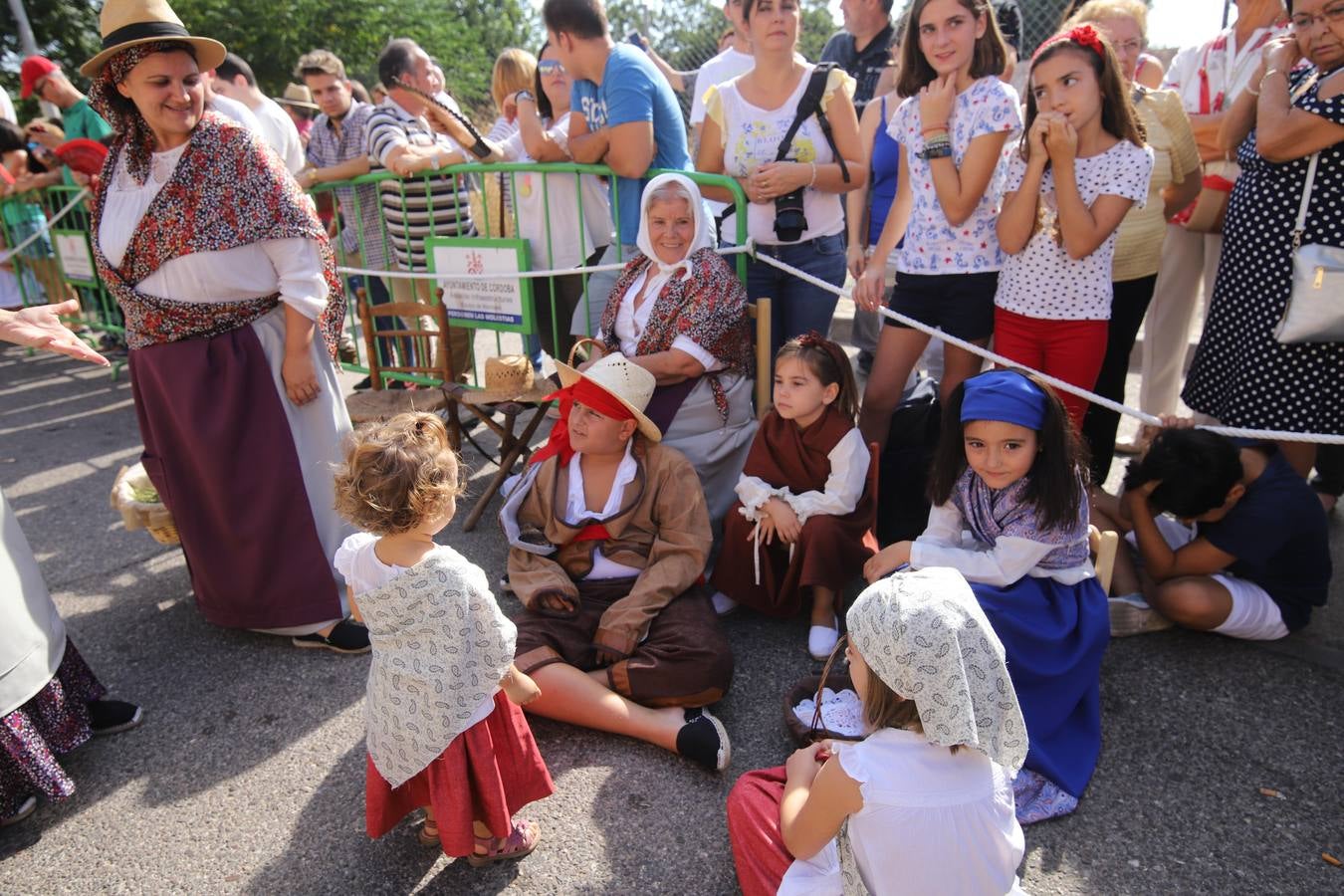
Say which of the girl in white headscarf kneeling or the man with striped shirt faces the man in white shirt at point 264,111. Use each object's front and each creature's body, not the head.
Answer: the girl in white headscarf kneeling

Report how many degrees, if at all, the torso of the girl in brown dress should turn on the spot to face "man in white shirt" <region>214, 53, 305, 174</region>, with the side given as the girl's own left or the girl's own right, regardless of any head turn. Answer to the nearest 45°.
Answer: approximately 90° to the girl's own right

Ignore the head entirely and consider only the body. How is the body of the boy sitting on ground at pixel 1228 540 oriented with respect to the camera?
to the viewer's left

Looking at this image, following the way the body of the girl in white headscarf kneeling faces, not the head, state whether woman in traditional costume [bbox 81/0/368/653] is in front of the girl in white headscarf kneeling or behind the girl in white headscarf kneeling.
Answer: in front

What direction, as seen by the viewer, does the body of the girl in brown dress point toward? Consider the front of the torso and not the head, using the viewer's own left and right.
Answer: facing the viewer and to the left of the viewer

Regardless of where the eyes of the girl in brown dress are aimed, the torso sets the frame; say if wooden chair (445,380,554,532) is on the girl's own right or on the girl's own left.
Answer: on the girl's own right

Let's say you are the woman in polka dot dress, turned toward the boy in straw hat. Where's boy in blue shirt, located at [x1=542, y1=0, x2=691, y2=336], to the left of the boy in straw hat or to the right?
right

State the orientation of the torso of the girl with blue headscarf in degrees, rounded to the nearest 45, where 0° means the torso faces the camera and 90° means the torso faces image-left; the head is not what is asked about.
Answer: approximately 45°

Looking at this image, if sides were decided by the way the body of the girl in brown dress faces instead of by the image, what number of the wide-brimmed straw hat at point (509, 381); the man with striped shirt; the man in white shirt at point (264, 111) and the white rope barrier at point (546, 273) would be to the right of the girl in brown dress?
4

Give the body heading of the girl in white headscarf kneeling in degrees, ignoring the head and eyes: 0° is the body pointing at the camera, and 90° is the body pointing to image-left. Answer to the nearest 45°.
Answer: approximately 135°

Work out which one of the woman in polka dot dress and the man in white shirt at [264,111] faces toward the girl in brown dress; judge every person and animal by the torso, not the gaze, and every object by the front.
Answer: the woman in polka dot dress

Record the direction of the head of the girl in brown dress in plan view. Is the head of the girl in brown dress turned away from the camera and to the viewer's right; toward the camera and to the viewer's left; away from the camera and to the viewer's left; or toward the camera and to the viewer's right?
toward the camera and to the viewer's left

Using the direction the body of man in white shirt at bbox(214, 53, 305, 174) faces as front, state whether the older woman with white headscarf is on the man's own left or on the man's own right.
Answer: on the man's own left

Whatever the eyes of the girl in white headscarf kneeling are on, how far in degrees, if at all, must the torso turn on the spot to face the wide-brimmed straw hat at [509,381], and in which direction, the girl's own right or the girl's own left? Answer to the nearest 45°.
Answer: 0° — they already face it
